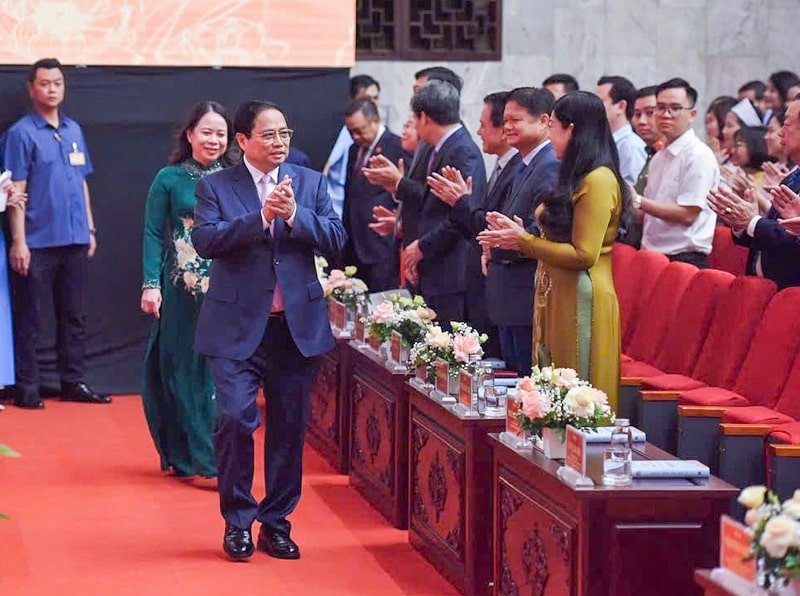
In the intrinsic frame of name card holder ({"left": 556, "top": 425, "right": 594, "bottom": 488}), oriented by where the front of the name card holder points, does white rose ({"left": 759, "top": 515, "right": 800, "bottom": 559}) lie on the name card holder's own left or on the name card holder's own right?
on the name card holder's own left

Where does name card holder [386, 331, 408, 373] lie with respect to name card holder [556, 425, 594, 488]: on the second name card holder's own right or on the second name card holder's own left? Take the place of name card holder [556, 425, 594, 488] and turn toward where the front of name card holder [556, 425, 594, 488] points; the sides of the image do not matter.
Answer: on the second name card holder's own right

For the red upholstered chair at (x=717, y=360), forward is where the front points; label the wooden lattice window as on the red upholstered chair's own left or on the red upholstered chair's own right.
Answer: on the red upholstered chair's own right

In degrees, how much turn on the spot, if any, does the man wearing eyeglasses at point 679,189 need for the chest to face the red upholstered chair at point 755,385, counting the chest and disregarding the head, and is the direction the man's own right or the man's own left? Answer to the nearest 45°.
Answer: approximately 45° to the man's own left

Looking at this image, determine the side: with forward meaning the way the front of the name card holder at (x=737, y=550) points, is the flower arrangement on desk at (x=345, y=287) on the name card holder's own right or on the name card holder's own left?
on the name card holder's own right

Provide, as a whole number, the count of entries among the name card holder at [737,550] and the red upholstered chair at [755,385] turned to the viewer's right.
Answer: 0

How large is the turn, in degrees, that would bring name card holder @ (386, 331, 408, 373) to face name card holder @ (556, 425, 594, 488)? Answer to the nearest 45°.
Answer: approximately 45° to its left

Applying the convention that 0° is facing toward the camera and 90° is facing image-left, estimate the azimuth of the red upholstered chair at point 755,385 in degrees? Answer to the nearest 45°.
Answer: approximately 45°

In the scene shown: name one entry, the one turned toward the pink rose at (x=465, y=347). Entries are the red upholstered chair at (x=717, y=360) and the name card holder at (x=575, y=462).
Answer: the red upholstered chair

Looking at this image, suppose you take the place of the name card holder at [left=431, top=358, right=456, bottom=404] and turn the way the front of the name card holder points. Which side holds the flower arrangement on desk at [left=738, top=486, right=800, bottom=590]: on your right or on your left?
on your left

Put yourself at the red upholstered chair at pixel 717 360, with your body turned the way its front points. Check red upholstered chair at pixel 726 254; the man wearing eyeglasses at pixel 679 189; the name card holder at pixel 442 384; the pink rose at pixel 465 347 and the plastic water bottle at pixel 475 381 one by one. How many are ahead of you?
3

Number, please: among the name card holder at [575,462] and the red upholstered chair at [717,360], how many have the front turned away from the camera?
0

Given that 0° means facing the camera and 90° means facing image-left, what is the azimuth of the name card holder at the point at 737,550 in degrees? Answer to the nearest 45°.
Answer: approximately 45°

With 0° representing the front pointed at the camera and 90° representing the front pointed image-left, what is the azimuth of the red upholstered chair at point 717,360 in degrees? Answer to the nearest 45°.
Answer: approximately 45°
